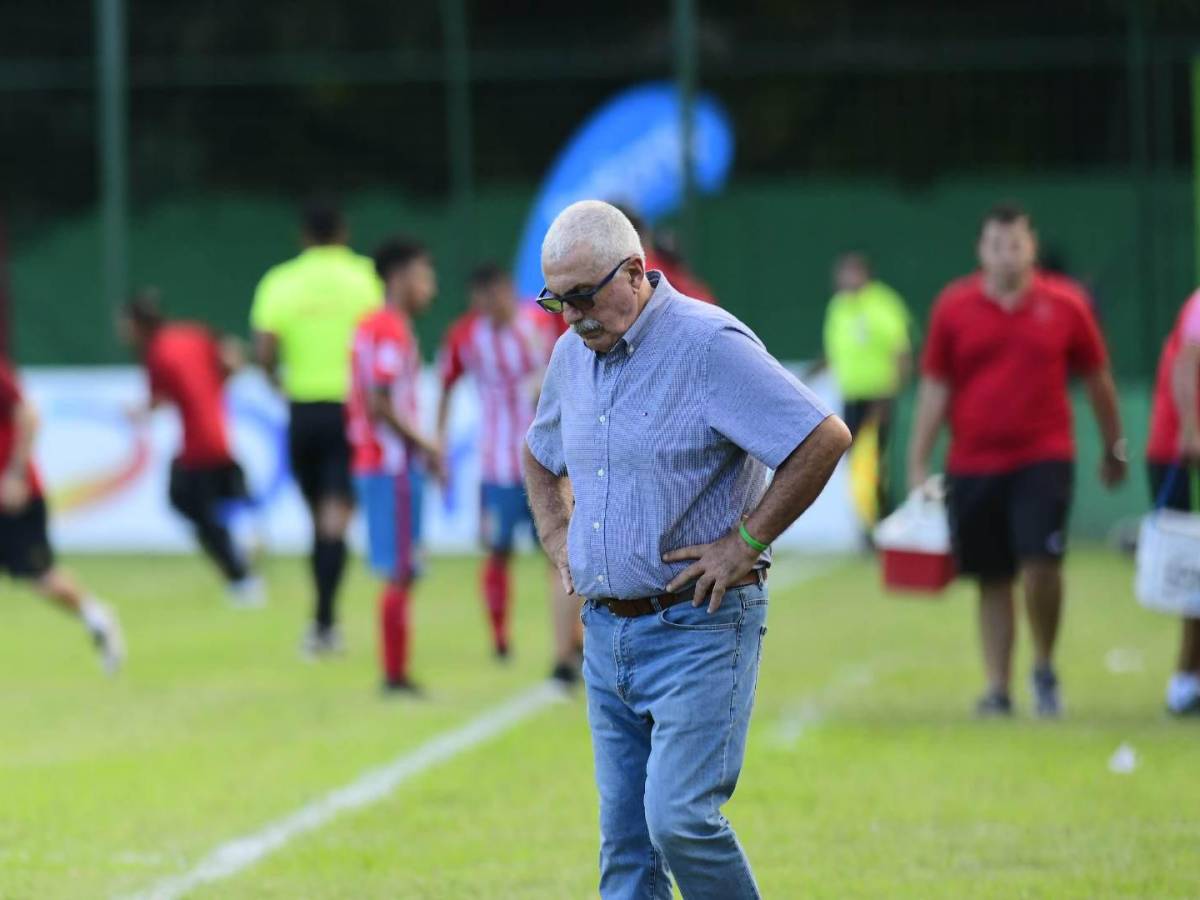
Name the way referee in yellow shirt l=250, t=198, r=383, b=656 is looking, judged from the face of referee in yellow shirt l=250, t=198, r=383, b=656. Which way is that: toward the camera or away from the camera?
away from the camera

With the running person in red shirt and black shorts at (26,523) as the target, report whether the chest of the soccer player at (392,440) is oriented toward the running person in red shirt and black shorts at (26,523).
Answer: no

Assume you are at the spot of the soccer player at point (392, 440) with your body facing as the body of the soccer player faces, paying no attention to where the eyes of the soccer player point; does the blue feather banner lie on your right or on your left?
on your left

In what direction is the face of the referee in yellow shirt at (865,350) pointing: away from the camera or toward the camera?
toward the camera

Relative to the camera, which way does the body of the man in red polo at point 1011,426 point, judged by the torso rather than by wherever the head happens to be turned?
toward the camera

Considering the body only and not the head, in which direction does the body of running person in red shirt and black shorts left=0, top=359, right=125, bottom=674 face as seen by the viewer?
to the viewer's left

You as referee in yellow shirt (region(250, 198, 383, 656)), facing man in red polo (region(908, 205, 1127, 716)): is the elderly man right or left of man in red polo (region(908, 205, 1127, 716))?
right

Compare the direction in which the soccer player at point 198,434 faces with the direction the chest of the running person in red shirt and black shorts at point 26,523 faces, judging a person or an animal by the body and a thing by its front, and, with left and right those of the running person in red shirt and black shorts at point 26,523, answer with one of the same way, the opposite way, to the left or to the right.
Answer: the same way

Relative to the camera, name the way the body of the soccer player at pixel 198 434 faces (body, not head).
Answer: to the viewer's left

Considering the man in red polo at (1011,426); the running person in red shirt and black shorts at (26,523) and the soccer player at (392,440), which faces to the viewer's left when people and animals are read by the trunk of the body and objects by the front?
the running person in red shirt and black shorts at (26,523)

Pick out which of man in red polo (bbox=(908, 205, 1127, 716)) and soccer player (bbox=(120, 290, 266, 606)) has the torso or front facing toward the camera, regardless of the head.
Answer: the man in red polo

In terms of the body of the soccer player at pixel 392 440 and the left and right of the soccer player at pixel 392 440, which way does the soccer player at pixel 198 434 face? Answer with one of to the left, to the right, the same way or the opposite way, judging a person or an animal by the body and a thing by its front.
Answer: the opposite way

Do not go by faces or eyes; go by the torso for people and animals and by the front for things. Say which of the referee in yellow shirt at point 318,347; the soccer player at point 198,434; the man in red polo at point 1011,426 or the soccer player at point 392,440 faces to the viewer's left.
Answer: the soccer player at point 198,434

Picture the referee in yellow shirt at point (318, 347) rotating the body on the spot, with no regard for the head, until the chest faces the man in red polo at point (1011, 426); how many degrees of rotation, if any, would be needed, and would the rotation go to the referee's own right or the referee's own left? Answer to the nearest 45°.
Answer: approximately 135° to the referee's own right

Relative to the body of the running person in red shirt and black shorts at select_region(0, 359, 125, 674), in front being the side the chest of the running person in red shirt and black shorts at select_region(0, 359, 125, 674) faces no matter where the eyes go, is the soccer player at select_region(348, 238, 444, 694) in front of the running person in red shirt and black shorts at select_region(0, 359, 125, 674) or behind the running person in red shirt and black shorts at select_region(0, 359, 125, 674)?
behind

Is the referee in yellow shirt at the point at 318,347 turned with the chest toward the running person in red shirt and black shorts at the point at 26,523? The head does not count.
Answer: no

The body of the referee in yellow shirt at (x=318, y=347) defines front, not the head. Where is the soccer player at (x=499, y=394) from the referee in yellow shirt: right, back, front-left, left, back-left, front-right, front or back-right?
back-right

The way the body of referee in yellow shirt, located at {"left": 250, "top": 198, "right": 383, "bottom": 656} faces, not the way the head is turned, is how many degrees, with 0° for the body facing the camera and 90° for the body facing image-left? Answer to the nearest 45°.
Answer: approximately 180°

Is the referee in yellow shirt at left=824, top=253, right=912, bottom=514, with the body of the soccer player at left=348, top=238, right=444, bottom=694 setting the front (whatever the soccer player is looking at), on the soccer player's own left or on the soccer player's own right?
on the soccer player's own left
